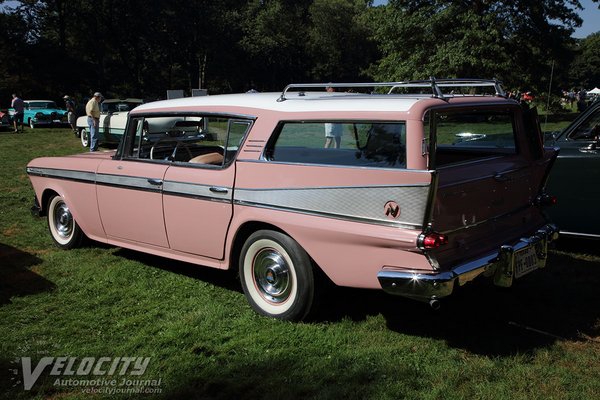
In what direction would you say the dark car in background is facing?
to the viewer's left

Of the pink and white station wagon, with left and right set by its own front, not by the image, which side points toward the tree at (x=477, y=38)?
right

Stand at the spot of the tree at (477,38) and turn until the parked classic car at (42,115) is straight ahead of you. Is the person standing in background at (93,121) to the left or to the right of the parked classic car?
left

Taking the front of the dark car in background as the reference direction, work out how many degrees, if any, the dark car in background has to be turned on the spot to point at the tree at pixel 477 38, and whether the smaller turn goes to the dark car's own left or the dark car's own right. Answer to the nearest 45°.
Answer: approximately 90° to the dark car's own right

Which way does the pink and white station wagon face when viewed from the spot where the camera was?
facing away from the viewer and to the left of the viewer
